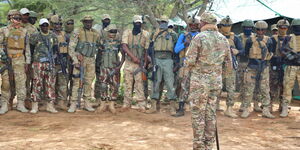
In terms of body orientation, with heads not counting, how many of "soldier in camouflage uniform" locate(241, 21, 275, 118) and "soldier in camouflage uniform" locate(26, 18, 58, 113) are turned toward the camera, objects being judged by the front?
2

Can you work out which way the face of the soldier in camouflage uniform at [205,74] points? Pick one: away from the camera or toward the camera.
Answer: away from the camera

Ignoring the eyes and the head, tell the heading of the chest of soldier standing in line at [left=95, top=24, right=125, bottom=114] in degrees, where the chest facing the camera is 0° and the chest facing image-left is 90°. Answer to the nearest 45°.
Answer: approximately 0°

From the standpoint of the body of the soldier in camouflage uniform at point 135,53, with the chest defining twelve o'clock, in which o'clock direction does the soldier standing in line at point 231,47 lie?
The soldier standing in line is roughly at 9 o'clock from the soldier in camouflage uniform.
